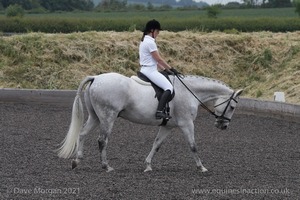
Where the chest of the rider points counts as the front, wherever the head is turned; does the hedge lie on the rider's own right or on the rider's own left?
on the rider's own left

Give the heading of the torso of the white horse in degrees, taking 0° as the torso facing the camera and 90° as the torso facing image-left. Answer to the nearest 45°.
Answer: approximately 270°

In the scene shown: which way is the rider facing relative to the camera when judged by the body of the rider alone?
to the viewer's right

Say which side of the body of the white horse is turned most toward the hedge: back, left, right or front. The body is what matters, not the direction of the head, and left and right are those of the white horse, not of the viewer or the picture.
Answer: left

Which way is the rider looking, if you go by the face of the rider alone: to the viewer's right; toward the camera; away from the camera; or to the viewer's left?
to the viewer's right
